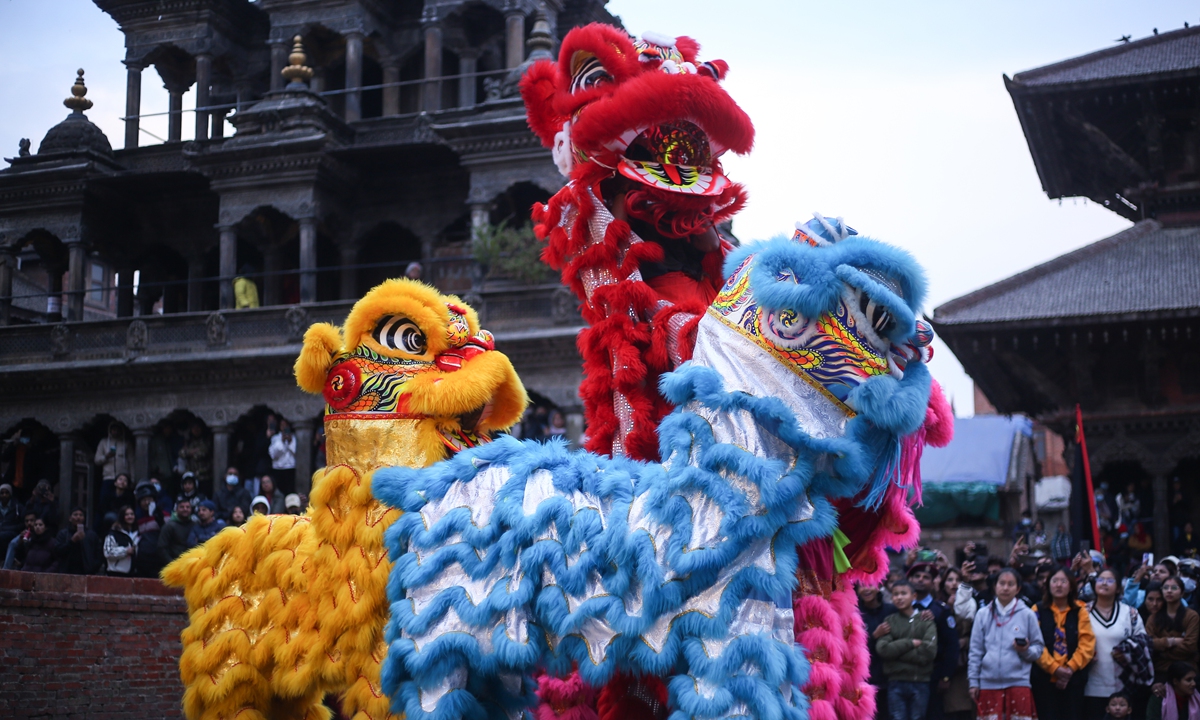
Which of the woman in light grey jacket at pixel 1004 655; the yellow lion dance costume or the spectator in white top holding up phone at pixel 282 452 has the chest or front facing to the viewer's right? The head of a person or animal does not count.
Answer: the yellow lion dance costume

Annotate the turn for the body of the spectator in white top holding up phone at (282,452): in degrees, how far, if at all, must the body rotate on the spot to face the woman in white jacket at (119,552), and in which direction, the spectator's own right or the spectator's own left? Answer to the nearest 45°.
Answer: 0° — they already face them

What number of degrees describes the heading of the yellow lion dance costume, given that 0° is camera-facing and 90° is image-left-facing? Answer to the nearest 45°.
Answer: approximately 270°

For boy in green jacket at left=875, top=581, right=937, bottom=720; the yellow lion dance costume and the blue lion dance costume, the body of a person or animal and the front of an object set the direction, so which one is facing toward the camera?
the boy in green jacket

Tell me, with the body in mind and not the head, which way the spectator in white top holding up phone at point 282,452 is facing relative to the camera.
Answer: toward the camera

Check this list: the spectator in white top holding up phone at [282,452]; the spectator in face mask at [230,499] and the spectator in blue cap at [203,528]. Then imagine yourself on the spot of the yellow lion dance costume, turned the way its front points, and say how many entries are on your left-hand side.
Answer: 3

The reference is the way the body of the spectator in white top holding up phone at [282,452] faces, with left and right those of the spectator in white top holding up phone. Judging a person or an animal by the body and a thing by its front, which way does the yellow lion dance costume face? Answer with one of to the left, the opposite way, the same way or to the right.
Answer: to the left

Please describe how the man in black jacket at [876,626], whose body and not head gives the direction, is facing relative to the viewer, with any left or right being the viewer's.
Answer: facing the viewer and to the left of the viewer

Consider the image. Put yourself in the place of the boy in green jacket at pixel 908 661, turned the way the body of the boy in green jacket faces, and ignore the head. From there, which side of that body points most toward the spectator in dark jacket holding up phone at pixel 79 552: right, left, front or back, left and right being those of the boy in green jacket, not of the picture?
right

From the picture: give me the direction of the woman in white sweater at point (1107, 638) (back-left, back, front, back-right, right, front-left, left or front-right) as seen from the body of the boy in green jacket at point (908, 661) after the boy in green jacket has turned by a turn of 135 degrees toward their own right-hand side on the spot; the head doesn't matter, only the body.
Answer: back-right

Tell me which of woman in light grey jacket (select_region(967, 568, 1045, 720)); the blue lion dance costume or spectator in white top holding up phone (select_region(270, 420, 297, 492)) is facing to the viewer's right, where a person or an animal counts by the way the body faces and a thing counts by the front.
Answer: the blue lion dance costume

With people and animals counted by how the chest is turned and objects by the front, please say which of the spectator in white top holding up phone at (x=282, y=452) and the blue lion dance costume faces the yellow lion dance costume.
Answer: the spectator in white top holding up phone

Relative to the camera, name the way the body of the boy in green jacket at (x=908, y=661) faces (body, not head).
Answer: toward the camera
